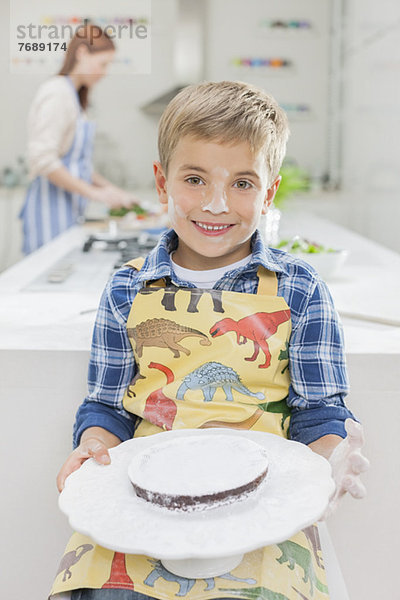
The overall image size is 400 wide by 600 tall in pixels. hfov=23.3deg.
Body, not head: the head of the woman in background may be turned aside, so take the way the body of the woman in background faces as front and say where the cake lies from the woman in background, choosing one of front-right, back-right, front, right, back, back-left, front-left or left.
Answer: right

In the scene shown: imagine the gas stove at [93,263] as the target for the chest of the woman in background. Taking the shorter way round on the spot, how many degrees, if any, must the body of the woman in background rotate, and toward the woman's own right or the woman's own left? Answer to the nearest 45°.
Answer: approximately 90° to the woman's own right

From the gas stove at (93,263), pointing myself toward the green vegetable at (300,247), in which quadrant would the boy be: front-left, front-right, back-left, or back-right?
front-right

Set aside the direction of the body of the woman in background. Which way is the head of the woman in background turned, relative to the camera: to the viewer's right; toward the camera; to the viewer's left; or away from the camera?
to the viewer's right

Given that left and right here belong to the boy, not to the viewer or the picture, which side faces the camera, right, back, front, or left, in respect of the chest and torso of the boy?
front

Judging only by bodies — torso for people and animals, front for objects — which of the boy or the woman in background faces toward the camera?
the boy

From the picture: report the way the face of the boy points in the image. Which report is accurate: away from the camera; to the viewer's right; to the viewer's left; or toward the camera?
toward the camera

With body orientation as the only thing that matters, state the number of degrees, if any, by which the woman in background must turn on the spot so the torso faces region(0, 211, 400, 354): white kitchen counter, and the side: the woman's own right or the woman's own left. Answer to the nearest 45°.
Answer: approximately 90° to the woman's own right

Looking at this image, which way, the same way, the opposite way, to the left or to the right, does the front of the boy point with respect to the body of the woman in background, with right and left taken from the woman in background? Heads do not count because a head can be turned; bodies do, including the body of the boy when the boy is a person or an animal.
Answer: to the right

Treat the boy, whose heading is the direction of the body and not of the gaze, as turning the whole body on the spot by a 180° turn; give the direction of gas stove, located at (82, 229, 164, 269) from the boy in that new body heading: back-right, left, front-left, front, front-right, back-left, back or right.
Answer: front

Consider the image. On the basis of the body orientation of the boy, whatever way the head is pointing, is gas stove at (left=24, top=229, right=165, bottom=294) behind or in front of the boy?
behind

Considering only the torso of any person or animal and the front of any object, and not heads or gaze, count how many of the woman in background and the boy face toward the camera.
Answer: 1

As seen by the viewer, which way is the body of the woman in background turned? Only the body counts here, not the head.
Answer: to the viewer's right
